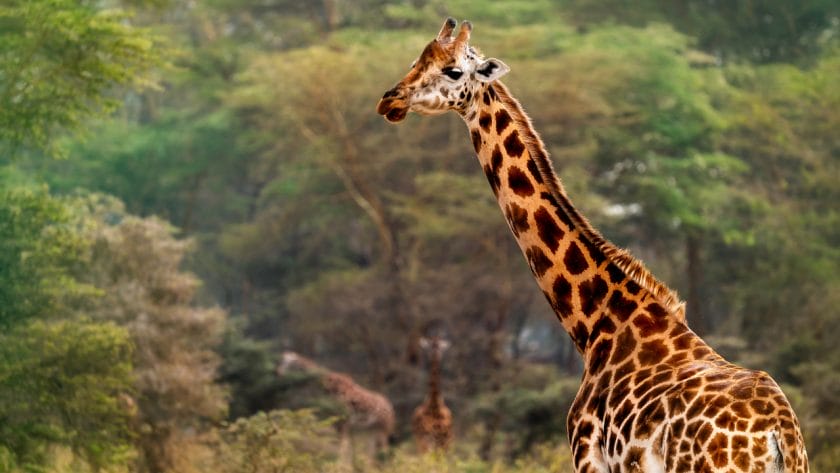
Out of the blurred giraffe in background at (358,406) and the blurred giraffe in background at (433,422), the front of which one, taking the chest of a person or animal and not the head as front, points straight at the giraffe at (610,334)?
the blurred giraffe in background at (433,422)

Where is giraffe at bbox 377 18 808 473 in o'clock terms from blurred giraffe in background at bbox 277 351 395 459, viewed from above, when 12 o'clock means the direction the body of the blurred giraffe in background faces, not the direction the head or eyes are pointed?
The giraffe is roughly at 9 o'clock from the blurred giraffe in background.

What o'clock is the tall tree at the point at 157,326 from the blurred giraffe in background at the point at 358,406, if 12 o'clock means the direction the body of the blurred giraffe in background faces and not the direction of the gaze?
The tall tree is roughly at 11 o'clock from the blurred giraffe in background.

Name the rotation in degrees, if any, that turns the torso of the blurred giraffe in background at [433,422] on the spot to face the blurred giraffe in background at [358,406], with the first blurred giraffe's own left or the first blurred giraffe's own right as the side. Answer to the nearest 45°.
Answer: approximately 135° to the first blurred giraffe's own right

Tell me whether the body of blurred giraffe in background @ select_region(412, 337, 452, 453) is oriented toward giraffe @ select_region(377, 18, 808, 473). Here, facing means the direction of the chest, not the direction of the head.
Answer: yes

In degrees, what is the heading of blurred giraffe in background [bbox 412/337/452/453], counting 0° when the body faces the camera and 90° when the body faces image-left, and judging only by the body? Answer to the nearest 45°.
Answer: approximately 0°

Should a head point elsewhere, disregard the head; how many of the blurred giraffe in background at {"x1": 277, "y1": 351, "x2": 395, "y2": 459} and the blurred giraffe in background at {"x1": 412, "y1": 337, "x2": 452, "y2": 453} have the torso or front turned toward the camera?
1

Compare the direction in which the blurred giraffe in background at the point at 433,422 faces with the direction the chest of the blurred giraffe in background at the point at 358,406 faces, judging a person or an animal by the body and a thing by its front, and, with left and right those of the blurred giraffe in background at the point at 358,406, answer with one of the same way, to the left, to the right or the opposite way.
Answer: to the left

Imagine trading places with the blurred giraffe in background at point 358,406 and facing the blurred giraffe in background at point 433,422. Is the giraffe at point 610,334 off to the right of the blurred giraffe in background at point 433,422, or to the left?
right

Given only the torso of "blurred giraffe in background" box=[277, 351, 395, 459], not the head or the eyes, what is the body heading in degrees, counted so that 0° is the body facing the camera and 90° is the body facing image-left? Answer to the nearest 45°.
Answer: approximately 90°
